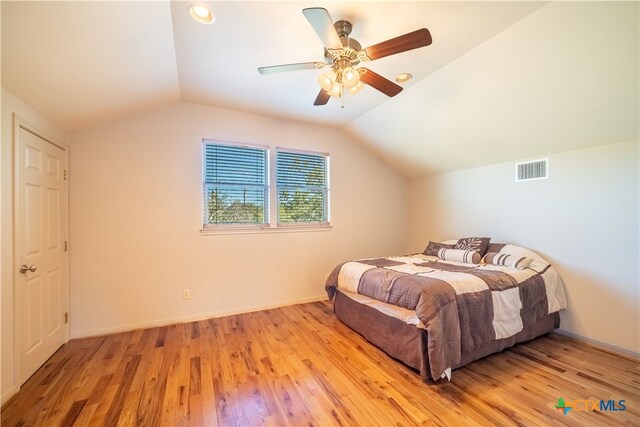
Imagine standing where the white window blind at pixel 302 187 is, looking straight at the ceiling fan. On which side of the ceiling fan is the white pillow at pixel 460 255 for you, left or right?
left

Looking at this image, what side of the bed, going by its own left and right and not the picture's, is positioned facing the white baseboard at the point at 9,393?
front

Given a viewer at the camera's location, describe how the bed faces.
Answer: facing the viewer and to the left of the viewer
